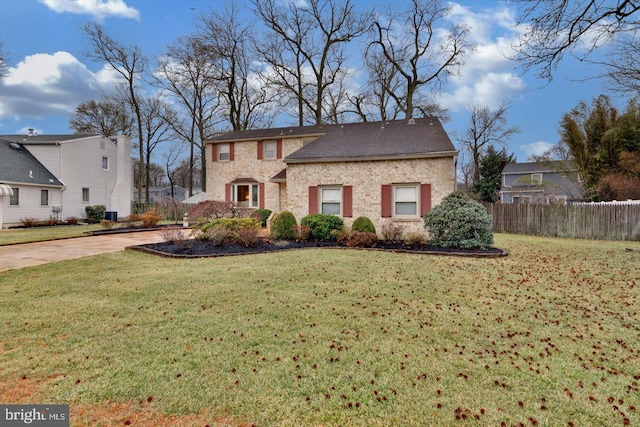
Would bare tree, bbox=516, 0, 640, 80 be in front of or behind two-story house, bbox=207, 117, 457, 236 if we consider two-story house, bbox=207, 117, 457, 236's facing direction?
in front

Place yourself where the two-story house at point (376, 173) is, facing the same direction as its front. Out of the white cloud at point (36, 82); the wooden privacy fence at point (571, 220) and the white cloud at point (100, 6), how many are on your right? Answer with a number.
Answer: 2

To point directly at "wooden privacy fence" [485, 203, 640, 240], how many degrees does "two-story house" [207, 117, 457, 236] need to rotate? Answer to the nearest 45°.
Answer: approximately 90° to its left

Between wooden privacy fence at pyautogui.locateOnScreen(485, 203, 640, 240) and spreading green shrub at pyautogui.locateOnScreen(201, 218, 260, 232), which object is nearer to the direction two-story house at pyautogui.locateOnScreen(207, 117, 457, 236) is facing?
the spreading green shrub

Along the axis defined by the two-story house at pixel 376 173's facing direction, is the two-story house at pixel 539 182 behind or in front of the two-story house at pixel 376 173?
behind

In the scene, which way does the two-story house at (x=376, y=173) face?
toward the camera

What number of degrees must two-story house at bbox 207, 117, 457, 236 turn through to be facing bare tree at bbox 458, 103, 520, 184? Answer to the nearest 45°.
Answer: approximately 135° to its left

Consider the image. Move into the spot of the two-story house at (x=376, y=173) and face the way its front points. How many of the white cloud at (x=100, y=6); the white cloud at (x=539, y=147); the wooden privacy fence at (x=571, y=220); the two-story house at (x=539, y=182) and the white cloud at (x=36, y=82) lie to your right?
2
